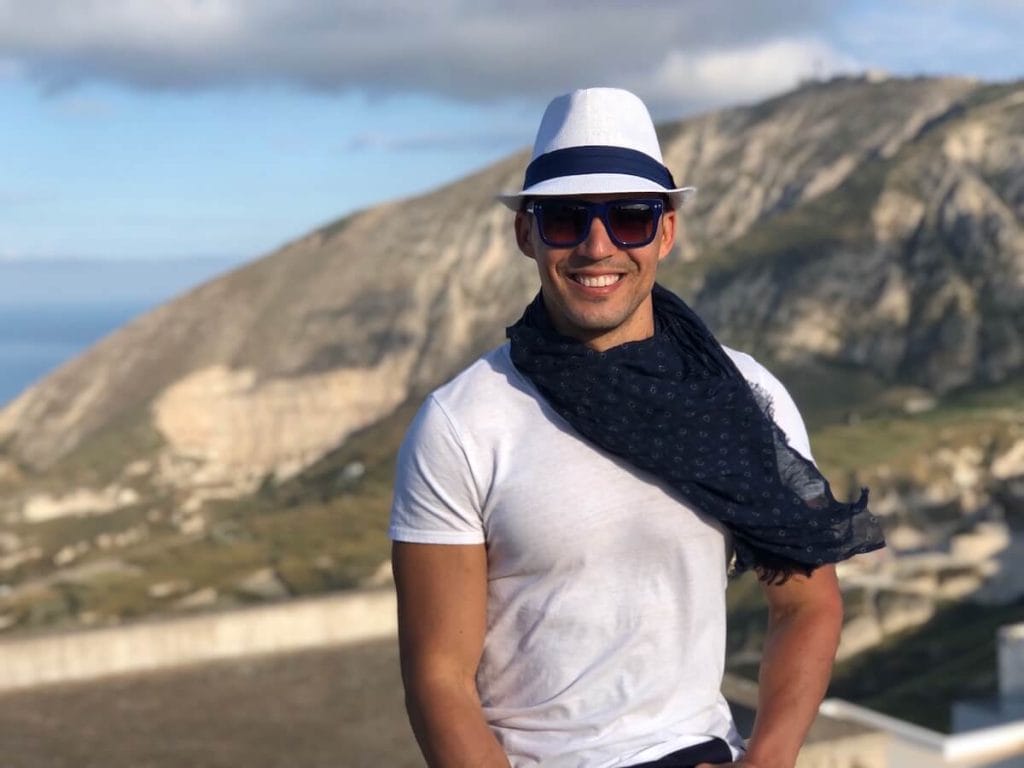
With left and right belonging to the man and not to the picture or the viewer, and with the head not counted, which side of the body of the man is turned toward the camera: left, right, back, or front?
front

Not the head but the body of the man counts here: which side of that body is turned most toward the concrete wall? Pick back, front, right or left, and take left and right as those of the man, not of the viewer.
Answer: back
